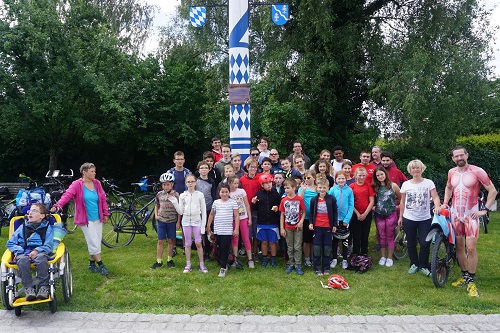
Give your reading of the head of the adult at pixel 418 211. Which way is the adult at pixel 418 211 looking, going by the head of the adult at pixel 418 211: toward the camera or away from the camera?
toward the camera

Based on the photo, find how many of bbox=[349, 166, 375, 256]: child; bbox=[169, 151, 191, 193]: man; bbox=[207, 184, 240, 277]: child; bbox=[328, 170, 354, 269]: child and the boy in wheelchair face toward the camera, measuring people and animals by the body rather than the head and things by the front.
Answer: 5

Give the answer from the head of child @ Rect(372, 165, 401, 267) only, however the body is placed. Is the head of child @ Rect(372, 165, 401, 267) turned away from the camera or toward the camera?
toward the camera

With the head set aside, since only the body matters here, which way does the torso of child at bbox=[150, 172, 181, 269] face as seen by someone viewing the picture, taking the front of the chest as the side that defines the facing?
toward the camera

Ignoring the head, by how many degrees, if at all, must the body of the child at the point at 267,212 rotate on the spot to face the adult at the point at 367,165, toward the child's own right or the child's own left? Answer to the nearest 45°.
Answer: approximately 135° to the child's own left

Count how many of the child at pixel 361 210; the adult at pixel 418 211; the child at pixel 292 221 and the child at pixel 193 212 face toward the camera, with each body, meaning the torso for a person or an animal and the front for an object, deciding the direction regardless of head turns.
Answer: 4

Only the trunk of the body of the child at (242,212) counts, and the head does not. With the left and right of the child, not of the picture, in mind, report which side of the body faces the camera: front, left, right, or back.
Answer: front

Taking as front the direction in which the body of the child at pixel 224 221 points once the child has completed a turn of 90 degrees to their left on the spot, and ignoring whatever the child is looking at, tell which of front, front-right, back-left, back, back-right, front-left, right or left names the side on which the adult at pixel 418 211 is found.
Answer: front

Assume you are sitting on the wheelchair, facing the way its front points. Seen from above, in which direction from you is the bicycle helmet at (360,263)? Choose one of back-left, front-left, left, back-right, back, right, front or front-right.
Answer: left

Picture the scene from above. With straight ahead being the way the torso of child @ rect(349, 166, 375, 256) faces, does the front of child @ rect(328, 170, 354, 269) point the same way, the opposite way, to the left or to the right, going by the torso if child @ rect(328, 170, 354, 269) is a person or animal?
the same way

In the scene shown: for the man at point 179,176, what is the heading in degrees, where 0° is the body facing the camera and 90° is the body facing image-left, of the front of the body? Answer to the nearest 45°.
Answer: approximately 0°

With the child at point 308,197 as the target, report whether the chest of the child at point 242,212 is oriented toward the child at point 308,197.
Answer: no

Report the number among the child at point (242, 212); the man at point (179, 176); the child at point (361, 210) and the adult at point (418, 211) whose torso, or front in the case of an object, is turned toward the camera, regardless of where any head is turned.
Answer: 4
